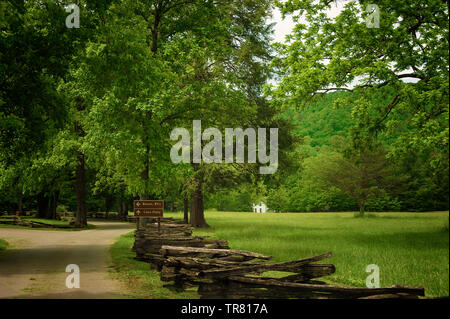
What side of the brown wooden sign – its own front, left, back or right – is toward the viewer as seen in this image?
front
